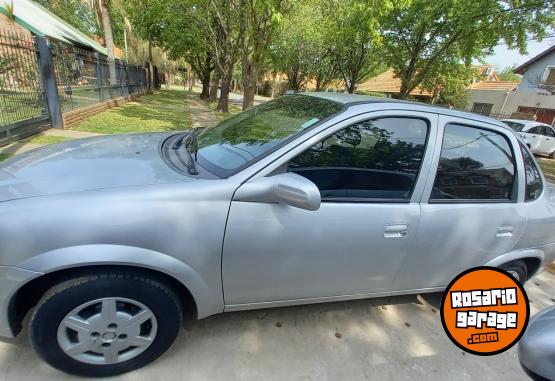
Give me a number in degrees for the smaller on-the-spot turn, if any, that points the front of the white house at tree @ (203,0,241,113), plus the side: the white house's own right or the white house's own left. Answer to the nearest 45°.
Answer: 0° — it already faces it

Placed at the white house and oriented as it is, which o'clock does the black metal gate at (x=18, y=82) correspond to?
The black metal gate is roughly at 11 o'clock from the white house.

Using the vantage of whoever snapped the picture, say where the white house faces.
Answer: facing the viewer and to the left of the viewer

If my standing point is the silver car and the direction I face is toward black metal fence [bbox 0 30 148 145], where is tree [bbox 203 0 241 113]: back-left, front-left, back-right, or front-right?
front-right

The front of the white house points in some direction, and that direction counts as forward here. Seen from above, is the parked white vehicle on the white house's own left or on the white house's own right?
on the white house's own left

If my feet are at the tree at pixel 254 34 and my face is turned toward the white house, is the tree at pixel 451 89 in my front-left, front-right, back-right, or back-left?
front-left

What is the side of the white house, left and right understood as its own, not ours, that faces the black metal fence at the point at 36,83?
front

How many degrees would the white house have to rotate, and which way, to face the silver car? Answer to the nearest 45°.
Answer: approximately 45° to its left

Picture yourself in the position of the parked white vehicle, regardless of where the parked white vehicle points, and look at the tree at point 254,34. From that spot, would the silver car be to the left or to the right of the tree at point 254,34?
left

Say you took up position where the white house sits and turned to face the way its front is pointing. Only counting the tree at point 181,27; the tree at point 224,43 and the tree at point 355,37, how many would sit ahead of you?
3

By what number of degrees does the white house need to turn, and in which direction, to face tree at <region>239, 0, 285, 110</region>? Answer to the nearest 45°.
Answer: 0° — it already faces it

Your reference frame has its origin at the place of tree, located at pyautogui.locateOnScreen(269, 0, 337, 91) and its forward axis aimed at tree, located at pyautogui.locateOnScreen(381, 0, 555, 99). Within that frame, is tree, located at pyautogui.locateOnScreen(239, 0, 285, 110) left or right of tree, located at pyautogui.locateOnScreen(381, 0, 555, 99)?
right
